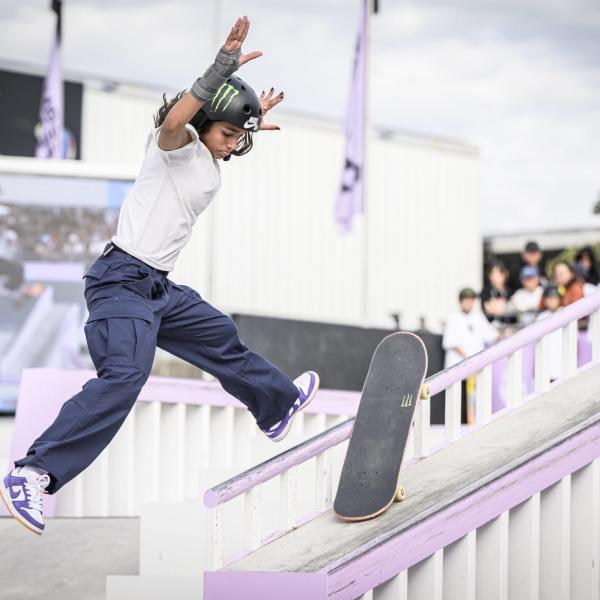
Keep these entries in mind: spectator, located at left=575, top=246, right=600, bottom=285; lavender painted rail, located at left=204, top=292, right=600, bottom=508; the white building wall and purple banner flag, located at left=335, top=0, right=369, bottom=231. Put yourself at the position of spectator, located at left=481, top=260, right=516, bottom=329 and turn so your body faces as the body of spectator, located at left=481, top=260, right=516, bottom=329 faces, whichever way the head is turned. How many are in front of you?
1

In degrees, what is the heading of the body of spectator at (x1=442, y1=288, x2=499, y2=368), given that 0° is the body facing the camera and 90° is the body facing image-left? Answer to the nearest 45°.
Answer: approximately 0°

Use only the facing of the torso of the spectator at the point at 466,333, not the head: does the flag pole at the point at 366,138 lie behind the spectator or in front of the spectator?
behind

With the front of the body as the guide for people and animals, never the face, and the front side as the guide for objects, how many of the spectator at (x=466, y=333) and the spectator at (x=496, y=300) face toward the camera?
2

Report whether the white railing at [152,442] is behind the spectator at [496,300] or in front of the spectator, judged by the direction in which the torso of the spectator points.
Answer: in front

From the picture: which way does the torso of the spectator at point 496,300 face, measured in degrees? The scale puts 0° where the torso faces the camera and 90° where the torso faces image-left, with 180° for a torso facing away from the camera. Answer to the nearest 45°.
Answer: approximately 0°

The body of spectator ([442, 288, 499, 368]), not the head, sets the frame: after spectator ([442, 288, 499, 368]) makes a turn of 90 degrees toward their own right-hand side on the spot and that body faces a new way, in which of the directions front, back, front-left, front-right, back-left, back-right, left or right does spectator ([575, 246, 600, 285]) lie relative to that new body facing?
back-right

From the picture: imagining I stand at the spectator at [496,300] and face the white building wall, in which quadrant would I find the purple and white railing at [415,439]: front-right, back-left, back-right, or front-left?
back-left

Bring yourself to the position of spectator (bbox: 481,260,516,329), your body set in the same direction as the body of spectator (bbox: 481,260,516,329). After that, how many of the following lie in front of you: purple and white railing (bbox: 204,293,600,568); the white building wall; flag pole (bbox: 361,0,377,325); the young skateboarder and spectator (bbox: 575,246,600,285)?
2

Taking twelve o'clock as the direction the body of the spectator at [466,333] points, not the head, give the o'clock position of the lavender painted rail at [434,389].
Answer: The lavender painted rail is roughly at 12 o'clock from the spectator.

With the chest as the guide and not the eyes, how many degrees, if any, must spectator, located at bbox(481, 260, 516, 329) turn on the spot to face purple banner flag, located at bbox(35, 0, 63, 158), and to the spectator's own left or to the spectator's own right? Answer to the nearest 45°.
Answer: approximately 135° to the spectator's own right
